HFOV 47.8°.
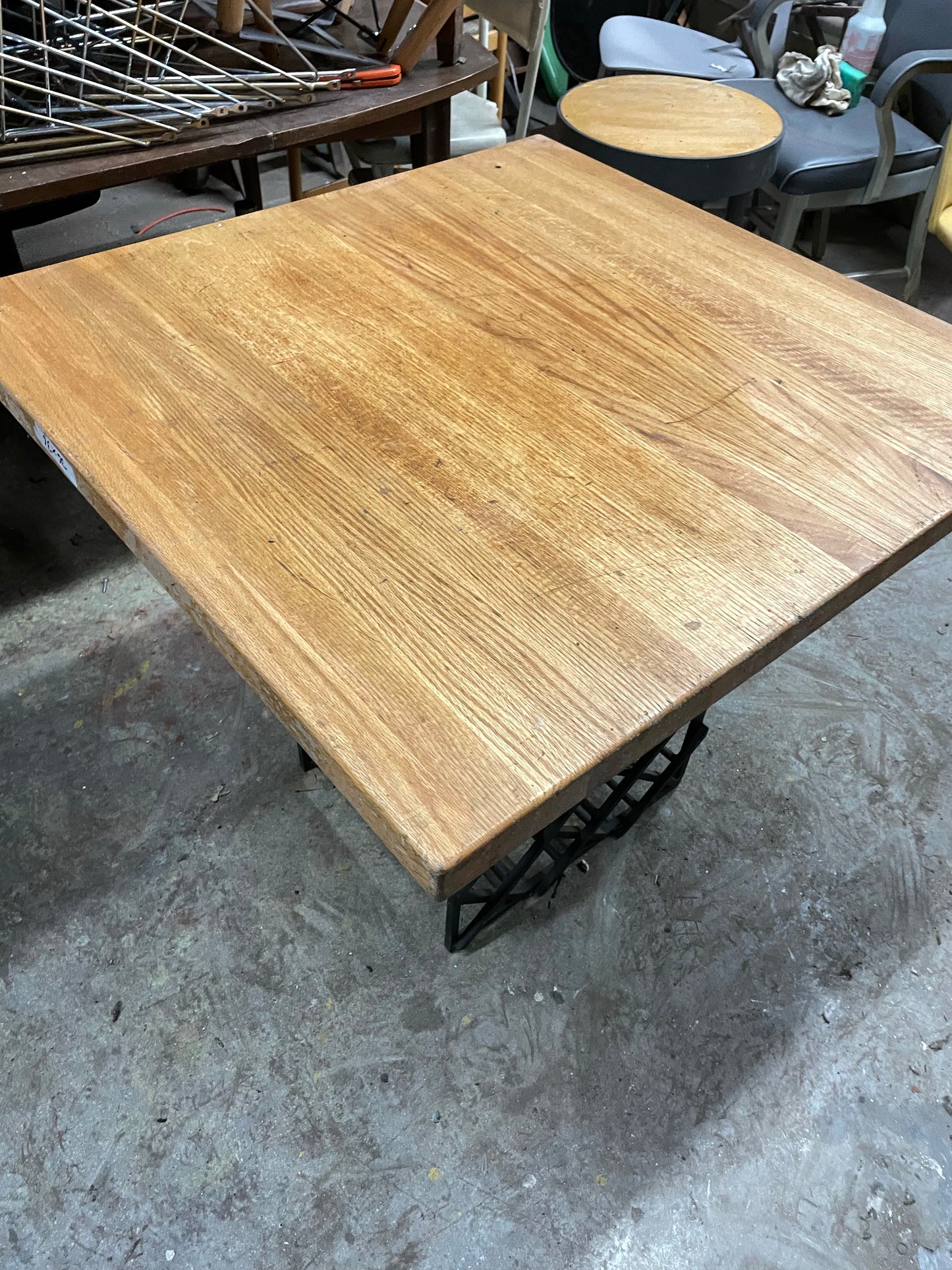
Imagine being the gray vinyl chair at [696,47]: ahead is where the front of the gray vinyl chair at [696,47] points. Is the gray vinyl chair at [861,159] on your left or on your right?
on your left

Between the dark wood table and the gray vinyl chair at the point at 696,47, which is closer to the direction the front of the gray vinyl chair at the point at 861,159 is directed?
the dark wood table

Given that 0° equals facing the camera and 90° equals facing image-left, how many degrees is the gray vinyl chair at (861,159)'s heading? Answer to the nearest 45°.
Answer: approximately 45°

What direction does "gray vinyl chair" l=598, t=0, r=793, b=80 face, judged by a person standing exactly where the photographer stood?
facing to the left of the viewer

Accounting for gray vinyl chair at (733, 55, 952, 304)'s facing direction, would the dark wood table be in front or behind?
in front

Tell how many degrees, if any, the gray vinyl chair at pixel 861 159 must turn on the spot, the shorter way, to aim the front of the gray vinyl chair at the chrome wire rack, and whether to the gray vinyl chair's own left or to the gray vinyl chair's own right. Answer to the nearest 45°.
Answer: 0° — it already faces it

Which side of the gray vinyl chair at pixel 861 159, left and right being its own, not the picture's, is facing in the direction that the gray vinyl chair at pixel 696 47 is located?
right
